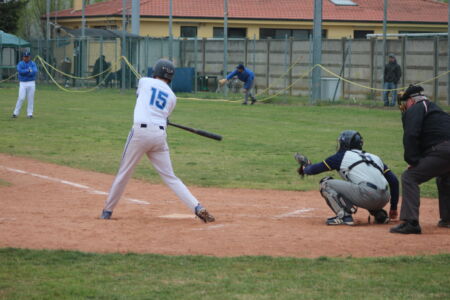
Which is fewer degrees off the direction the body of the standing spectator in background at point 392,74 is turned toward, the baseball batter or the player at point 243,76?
the baseball batter

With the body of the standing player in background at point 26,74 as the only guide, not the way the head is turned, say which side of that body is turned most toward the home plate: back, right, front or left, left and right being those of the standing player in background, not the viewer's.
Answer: front

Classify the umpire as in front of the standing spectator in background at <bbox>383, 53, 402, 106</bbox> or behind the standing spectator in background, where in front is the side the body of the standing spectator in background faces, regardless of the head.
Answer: in front

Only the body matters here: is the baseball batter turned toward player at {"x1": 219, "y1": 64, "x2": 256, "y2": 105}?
yes

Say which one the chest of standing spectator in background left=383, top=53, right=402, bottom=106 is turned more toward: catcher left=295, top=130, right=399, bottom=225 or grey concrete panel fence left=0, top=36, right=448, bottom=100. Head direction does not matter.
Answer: the catcher

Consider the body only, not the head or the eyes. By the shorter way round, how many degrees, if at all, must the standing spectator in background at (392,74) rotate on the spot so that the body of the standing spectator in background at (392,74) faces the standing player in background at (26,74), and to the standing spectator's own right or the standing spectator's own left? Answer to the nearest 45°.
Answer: approximately 45° to the standing spectator's own right

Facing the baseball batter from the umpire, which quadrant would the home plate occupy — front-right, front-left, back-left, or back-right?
front-right

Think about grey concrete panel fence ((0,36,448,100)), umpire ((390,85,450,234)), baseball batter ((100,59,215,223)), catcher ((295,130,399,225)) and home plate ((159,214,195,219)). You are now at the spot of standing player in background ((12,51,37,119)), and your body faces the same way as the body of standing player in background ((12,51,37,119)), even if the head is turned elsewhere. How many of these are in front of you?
4

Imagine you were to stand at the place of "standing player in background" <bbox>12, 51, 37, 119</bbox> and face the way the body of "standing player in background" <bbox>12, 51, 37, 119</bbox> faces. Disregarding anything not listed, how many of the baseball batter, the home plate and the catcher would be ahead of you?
3

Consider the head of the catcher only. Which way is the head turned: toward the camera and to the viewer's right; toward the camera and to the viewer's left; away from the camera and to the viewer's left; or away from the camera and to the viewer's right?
away from the camera and to the viewer's left

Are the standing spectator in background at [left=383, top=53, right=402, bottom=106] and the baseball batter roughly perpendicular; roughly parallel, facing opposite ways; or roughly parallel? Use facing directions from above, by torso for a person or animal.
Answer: roughly parallel, facing opposite ways

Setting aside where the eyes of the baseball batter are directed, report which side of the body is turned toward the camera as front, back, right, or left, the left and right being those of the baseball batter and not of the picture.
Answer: back

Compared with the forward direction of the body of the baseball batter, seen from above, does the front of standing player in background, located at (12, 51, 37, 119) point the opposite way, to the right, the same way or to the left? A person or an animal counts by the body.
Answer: the opposite way

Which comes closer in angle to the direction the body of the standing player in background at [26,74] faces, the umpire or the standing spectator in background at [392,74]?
the umpire

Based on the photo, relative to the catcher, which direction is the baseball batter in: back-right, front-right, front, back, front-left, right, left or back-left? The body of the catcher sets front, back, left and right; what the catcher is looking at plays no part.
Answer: front-left

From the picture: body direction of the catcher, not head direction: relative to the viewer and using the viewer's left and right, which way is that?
facing away from the viewer and to the left of the viewer

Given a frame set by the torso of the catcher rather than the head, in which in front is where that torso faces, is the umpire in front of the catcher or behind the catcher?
behind

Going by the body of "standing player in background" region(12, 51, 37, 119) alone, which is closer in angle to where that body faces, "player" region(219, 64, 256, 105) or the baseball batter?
the baseball batter

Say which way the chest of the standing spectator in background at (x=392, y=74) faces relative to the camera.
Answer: toward the camera

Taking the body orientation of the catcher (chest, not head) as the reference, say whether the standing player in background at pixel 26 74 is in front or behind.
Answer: in front
